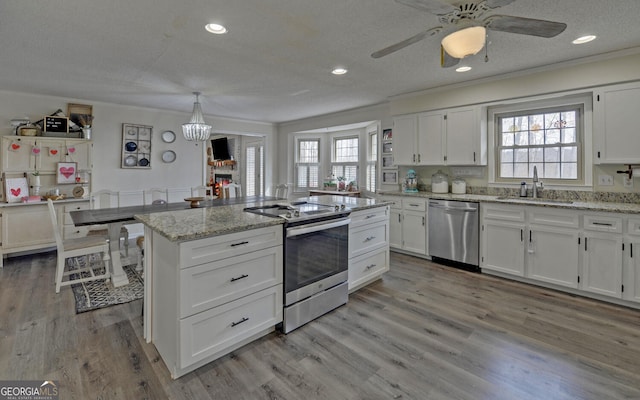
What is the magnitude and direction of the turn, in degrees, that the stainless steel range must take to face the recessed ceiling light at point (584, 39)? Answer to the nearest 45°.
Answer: approximately 45° to its left

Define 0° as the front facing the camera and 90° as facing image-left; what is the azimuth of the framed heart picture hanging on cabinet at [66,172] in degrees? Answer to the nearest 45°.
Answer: approximately 0°

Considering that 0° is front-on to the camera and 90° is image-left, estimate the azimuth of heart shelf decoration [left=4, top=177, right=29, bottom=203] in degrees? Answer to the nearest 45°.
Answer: approximately 0°

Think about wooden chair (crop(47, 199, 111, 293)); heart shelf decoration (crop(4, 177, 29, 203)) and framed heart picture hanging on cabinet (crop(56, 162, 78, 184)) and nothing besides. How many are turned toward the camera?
2

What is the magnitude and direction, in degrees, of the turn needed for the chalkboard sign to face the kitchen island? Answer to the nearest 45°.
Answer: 0° — it already faces it

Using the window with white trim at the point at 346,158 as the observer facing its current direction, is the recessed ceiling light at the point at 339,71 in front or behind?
in front

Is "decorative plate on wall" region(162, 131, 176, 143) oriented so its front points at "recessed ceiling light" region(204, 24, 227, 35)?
yes

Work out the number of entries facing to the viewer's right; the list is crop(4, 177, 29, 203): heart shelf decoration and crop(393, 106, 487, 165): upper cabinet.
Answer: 0

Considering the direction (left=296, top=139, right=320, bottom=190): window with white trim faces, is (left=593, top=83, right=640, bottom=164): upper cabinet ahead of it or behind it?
ahead

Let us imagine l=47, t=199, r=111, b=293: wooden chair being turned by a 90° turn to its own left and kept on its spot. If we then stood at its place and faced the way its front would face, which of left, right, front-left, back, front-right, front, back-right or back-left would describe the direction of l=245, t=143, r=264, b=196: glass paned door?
front-right

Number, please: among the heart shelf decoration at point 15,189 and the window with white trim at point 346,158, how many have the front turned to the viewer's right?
0

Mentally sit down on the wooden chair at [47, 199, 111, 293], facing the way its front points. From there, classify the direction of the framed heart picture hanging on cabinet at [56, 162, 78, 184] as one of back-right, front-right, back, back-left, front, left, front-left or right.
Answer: left
